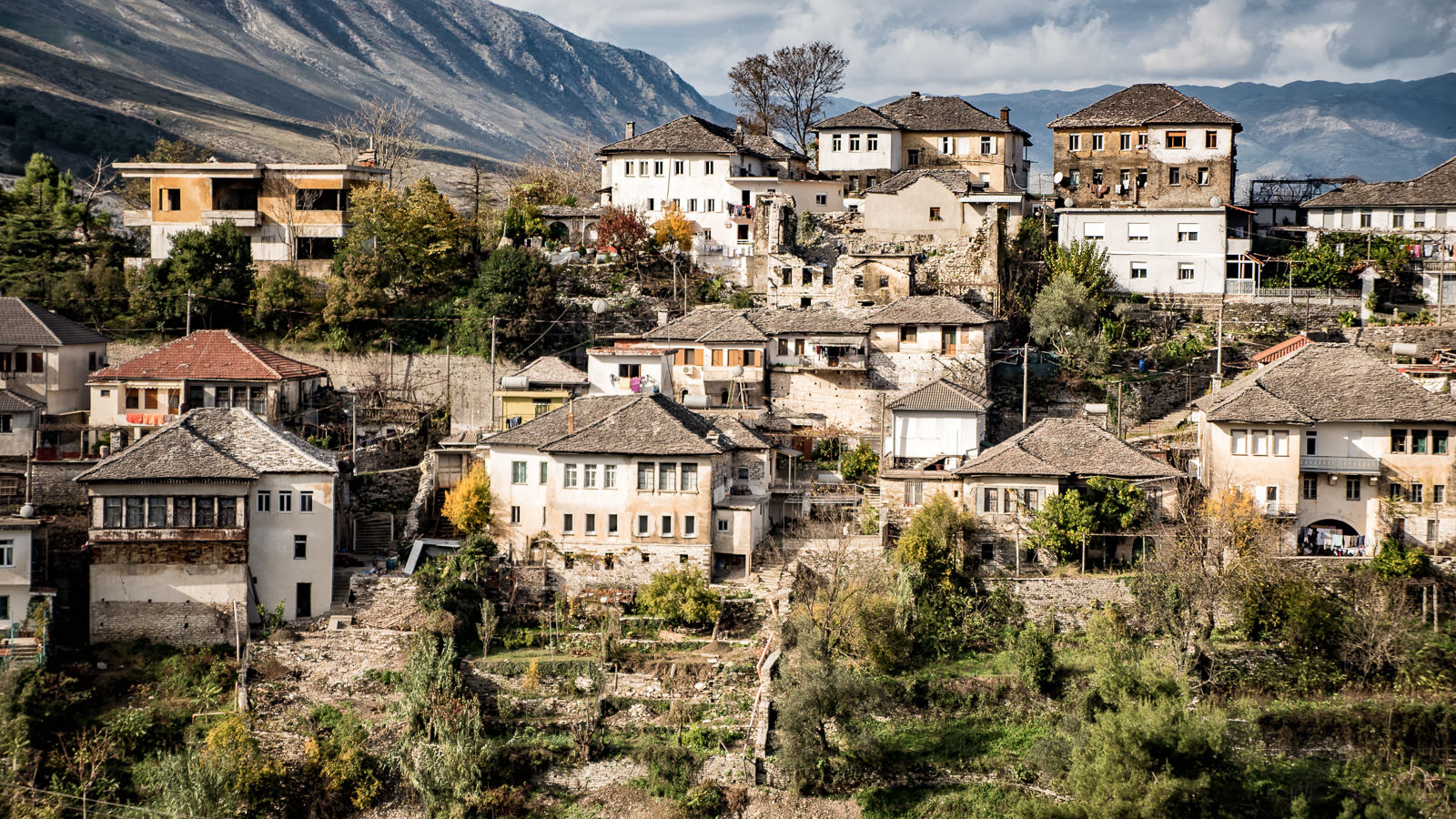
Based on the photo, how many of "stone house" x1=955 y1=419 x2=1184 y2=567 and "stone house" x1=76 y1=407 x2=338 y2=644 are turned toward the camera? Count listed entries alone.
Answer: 2

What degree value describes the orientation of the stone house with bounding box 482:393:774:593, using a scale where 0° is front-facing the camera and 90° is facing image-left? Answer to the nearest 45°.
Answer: approximately 0°

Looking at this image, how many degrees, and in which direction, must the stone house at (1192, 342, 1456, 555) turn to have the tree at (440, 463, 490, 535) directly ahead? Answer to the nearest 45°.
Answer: approximately 45° to its right

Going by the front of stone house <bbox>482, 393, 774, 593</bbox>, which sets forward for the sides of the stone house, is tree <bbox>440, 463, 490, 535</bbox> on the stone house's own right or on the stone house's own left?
on the stone house's own right

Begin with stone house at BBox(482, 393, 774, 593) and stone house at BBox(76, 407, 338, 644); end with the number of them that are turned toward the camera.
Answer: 2

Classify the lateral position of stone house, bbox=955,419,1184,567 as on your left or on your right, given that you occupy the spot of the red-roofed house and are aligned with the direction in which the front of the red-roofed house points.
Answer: on your left

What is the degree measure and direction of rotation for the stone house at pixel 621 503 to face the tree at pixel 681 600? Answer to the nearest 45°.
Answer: approximately 45° to its left

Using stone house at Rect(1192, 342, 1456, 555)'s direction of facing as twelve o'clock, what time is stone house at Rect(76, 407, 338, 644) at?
stone house at Rect(76, 407, 338, 644) is roughly at 2 o'clock from stone house at Rect(1192, 342, 1456, 555).

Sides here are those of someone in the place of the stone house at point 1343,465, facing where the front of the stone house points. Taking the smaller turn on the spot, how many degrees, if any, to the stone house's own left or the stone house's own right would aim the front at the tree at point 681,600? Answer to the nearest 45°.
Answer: approximately 45° to the stone house's own right

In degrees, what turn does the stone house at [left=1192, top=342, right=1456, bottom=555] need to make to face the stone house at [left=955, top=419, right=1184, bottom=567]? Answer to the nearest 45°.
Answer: approximately 45° to its right

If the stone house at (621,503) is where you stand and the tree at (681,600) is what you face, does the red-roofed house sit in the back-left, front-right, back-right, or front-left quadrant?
back-right

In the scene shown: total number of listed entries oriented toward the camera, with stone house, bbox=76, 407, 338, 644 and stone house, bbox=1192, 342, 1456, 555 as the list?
2
